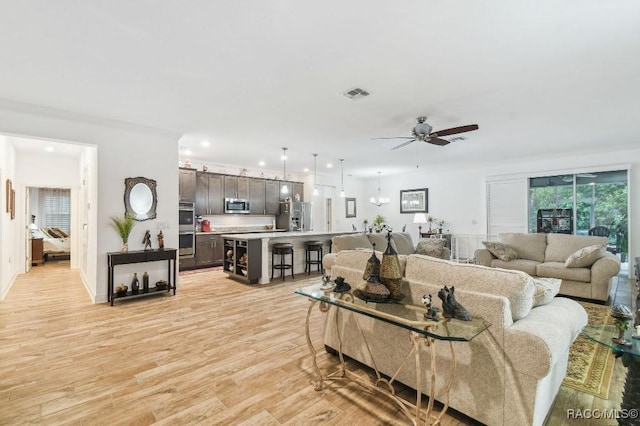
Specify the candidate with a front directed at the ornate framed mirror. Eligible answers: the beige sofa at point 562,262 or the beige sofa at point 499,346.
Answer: the beige sofa at point 562,262

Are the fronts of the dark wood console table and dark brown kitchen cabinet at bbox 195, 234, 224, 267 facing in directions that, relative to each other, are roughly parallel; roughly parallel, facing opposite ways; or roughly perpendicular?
roughly parallel

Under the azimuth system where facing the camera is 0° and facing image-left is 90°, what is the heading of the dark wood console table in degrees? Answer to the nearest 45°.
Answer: approximately 315°

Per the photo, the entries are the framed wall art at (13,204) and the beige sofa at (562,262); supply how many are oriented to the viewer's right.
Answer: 1

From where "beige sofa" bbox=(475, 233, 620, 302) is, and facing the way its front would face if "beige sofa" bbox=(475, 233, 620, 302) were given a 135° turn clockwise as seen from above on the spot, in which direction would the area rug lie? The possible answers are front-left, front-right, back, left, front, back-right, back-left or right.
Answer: back

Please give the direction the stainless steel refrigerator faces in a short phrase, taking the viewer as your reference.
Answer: facing the viewer and to the right of the viewer

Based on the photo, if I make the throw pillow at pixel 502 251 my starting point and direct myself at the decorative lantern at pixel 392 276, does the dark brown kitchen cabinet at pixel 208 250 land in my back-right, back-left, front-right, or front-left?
front-right

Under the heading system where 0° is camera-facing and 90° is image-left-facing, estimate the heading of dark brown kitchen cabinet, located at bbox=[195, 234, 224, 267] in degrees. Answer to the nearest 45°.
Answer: approximately 315°

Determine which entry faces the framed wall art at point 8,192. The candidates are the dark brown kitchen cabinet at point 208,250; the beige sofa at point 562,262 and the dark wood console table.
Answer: the beige sofa

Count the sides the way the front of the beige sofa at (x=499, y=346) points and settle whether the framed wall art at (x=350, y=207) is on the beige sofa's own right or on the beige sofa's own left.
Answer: on the beige sofa's own left

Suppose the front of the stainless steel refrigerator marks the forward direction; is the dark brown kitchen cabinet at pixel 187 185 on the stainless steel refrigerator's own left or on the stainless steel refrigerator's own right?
on the stainless steel refrigerator's own right

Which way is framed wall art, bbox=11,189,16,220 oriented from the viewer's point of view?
to the viewer's right

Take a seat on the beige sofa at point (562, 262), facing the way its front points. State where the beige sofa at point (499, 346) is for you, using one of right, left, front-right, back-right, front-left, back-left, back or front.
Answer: front-left

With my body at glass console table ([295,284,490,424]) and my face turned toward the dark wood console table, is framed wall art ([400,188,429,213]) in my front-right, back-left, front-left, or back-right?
front-right
